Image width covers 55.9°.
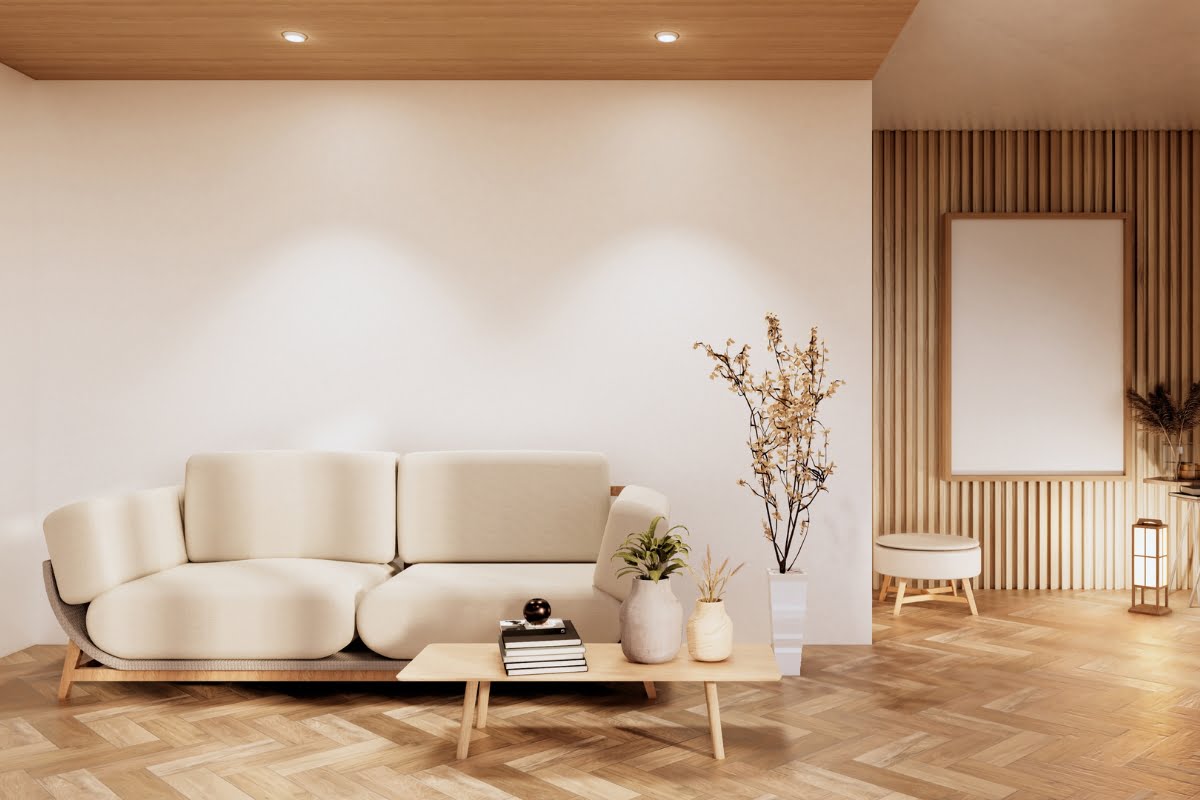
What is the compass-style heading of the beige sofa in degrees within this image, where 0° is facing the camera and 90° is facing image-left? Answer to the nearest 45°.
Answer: approximately 0°

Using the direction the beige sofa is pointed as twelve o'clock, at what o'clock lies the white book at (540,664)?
The white book is roughly at 11 o'clock from the beige sofa.

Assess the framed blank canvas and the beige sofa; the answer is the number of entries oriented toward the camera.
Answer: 2

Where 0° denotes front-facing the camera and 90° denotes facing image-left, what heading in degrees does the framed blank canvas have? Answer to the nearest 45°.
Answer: approximately 0°

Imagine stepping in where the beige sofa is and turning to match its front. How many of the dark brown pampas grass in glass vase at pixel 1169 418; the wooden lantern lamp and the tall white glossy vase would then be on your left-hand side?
3

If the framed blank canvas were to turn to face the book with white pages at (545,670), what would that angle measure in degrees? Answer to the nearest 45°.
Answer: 0° — it already faces it

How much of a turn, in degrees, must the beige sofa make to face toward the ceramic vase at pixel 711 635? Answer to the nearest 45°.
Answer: approximately 45° to its left

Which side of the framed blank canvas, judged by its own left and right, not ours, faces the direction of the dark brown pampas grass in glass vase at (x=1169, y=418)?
left

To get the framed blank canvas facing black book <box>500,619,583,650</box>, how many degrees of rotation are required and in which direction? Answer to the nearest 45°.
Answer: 0° — it already faces it
